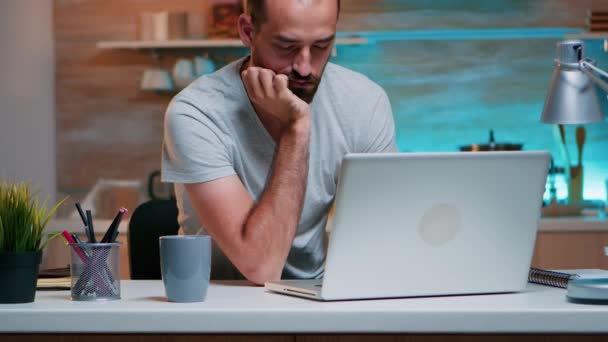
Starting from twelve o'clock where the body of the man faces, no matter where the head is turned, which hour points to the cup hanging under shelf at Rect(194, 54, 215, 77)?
The cup hanging under shelf is roughly at 7 o'clock from the man.

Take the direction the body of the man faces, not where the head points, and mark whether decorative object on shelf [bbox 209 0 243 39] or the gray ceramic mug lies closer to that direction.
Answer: the gray ceramic mug

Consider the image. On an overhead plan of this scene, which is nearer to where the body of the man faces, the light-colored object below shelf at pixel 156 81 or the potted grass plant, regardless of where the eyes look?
the potted grass plant

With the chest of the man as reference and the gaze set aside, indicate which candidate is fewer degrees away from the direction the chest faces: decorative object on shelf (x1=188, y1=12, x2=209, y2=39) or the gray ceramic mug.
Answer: the gray ceramic mug

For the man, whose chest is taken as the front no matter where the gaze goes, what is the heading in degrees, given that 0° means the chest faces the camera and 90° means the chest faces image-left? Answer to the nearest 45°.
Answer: approximately 315°

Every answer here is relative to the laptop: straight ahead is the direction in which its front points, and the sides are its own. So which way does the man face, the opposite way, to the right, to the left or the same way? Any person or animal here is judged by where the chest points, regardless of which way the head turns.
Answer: the opposite way

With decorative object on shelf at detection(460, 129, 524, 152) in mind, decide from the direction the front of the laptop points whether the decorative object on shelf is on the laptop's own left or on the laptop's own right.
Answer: on the laptop's own right

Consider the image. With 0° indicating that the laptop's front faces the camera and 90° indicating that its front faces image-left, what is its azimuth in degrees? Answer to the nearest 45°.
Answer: approximately 135°

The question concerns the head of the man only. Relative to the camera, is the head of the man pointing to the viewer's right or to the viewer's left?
to the viewer's right
